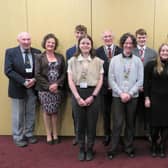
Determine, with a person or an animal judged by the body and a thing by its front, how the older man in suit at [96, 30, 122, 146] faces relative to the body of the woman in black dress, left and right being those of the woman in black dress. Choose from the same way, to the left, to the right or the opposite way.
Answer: the same way

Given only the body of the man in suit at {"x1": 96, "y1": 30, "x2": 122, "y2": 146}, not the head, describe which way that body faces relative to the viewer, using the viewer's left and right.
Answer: facing the viewer

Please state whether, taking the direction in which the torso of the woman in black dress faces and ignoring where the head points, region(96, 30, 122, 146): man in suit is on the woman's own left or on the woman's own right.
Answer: on the woman's own right

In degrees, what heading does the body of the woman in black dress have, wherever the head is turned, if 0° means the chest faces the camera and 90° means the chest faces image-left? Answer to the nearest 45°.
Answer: approximately 0°

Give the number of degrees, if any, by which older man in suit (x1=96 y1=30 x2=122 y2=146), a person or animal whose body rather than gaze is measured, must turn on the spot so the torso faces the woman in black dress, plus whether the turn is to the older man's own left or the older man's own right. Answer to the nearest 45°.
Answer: approximately 45° to the older man's own left

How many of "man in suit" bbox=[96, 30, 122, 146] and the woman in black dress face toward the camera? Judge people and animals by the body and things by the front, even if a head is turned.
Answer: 2
